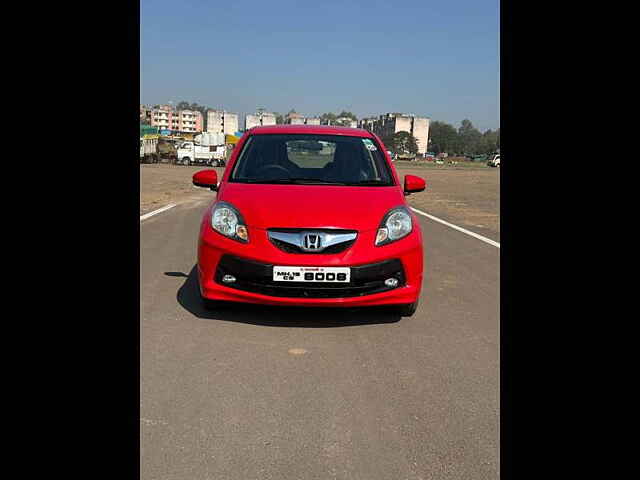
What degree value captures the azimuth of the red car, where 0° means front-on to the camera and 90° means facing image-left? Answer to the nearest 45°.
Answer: approximately 0°
